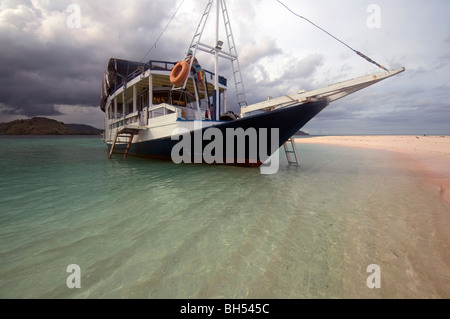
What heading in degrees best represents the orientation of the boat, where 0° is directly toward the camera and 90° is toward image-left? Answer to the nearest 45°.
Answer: approximately 315°
